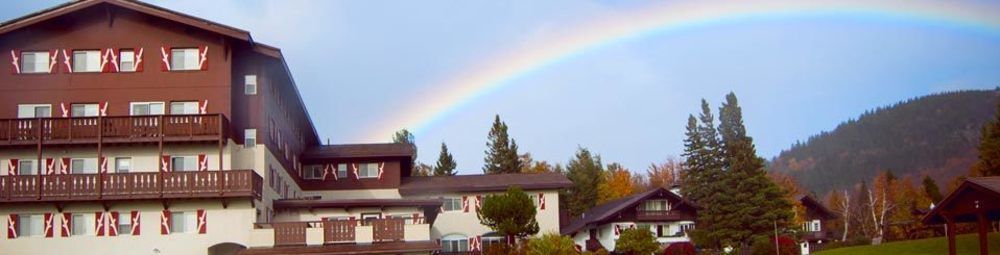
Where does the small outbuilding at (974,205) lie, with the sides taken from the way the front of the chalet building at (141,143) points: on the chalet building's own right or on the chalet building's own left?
on the chalet building's own left

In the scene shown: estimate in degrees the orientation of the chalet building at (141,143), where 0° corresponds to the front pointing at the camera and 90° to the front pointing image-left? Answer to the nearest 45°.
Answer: approximately 0°
